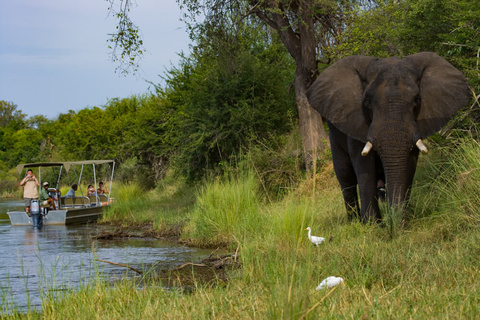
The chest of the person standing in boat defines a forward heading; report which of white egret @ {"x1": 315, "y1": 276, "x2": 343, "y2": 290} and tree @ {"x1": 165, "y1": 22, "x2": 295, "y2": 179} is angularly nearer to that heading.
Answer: the white egret

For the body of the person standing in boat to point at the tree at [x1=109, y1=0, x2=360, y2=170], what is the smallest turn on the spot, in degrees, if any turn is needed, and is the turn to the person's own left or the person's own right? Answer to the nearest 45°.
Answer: approximately 45° to the person's own left

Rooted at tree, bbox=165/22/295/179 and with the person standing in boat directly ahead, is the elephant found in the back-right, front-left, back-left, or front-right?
back-left

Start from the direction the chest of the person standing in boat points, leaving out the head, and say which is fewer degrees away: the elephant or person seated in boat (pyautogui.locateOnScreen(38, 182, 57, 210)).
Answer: the elephant

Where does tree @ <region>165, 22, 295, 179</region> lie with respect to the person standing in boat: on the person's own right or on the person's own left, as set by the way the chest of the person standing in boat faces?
on the person's own left

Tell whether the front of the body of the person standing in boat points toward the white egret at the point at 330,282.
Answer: yes

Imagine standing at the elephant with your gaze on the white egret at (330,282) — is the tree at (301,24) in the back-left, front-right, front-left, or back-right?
back-right

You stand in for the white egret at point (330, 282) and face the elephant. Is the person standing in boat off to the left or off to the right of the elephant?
left

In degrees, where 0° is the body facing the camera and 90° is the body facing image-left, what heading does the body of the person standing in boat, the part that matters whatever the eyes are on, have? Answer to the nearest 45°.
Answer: approximately 0°
